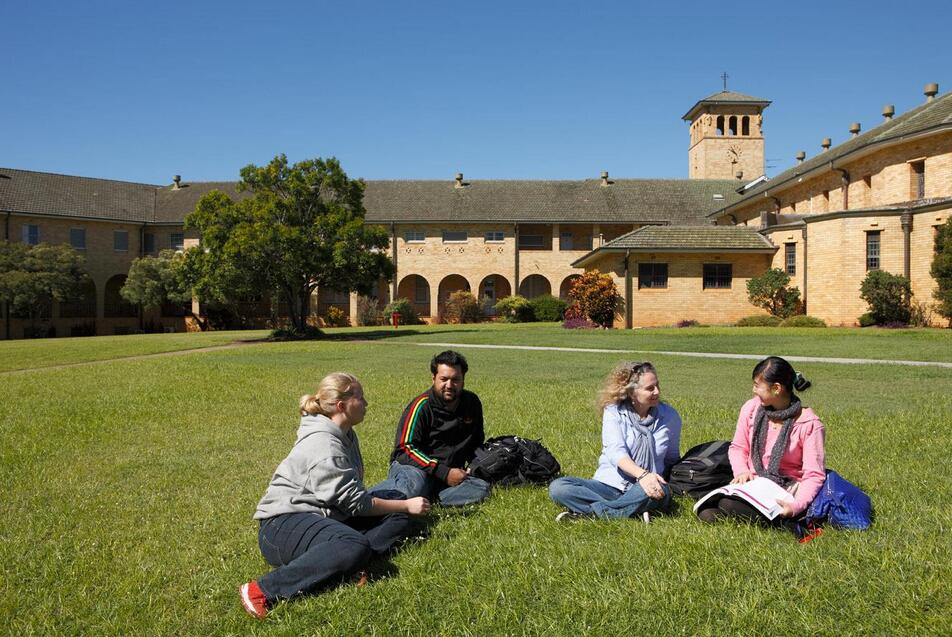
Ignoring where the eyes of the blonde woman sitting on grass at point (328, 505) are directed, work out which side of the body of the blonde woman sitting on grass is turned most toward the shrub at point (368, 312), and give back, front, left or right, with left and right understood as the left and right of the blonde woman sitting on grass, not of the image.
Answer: left

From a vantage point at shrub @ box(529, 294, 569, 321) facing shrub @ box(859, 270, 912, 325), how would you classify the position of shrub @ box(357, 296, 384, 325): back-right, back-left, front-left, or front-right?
back-right

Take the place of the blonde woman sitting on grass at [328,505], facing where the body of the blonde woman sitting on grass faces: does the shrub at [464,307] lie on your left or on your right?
on your left

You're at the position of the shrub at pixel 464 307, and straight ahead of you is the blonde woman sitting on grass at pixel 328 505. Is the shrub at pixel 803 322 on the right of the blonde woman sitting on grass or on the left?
left

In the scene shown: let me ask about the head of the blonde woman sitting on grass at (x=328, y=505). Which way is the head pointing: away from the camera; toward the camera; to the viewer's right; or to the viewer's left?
to the viewer's right

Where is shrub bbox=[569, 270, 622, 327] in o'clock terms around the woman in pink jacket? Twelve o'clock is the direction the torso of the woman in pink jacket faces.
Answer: The shrub is roughly at 4 o'clock from the woman in pink jacket.

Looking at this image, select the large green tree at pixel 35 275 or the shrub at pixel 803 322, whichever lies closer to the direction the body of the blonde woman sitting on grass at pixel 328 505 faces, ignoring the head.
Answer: the shrub

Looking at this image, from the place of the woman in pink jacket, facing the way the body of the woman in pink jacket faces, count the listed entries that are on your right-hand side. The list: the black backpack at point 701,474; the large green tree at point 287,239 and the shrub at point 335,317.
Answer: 3

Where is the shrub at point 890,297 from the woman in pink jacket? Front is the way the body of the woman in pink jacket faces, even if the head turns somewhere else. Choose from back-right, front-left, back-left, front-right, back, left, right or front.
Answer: back-right

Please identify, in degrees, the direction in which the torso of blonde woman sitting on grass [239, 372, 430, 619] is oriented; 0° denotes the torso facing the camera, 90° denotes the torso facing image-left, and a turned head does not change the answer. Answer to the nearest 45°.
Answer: approximately 270°

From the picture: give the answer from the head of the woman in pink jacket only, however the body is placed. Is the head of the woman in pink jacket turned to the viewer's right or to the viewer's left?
to the viewer's left

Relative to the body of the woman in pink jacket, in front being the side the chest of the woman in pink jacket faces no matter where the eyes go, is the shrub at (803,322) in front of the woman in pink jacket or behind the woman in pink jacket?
behind

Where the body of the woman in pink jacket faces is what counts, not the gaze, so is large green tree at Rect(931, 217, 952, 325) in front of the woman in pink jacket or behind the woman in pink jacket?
behind

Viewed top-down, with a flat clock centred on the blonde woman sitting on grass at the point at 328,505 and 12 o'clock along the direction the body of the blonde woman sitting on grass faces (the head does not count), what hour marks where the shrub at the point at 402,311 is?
The shrub is roughly at 9 o'clock from the blonde woman sitting on grass.

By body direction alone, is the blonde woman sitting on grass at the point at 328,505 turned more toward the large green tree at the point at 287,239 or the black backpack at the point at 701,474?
the black backpack
